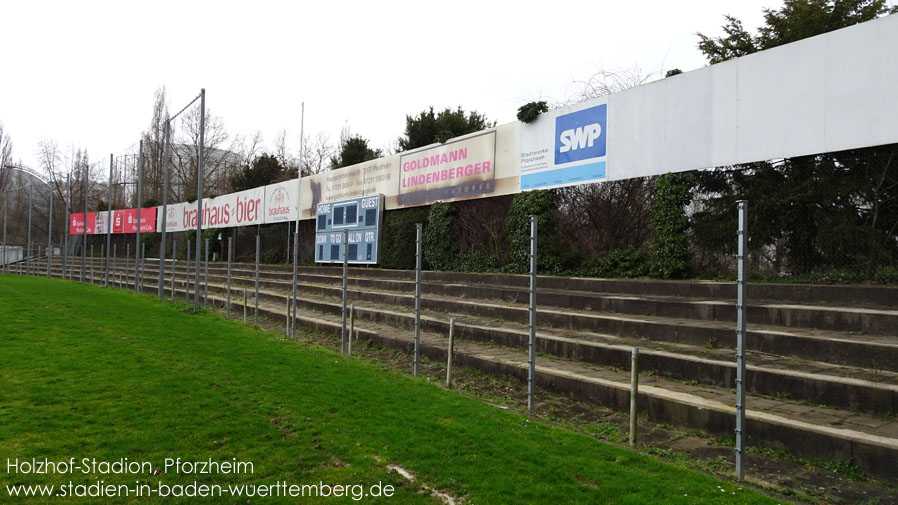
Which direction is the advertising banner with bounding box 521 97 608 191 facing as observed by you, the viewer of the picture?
facing the viewer and to the left of the viewer

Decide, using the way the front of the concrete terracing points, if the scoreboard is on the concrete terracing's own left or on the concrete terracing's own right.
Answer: on the concrete terracing's own right

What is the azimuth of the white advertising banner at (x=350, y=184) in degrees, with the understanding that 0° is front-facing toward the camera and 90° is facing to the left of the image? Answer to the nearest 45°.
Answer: approximately 45°

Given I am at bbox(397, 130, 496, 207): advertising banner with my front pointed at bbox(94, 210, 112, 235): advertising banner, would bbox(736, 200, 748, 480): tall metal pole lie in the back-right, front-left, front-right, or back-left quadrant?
back-left

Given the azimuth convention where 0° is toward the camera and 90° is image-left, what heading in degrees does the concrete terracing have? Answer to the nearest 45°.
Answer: approximately 45°

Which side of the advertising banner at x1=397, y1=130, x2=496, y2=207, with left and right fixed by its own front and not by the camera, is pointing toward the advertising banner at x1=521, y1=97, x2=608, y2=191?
left

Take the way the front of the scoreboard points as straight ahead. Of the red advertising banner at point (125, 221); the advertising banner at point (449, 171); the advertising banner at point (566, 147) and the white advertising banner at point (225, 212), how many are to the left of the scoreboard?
2

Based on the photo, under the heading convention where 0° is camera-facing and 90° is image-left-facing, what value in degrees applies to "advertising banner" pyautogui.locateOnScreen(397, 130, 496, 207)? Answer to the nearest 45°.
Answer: approximately 45°

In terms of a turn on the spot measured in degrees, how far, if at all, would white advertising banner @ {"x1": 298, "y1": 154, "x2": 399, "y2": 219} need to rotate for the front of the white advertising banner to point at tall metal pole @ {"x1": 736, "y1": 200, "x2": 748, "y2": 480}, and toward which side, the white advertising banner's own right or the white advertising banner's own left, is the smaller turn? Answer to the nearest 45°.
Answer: approximately 45° to the white advertising banner's own left

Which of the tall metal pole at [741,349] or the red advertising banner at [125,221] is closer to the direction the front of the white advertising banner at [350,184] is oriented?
the tall metal pole
